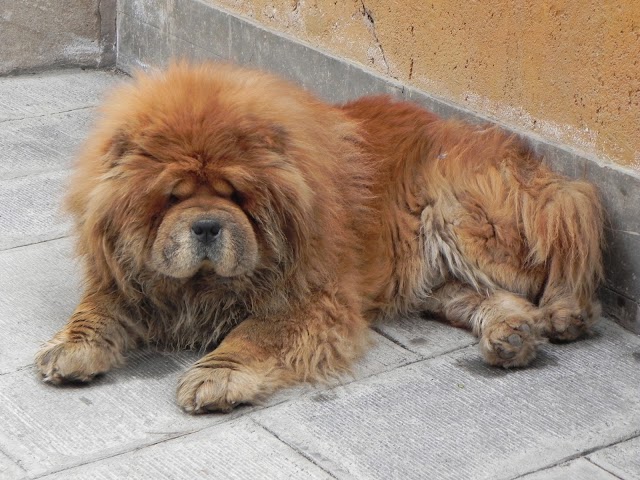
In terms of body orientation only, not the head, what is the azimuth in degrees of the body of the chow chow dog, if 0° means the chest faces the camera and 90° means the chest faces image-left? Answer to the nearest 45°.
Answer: approximately 45°
